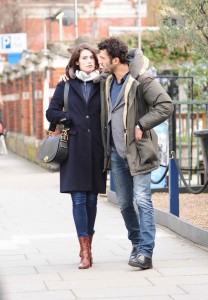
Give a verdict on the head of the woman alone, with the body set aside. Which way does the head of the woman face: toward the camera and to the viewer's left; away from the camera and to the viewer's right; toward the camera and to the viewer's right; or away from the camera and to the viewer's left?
toward the camera and to the viewer's right

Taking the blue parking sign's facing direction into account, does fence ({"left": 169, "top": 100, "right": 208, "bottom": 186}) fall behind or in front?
in front

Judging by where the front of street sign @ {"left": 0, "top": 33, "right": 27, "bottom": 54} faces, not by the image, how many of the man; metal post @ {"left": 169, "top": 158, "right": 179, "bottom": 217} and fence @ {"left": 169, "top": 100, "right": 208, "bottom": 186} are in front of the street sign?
3

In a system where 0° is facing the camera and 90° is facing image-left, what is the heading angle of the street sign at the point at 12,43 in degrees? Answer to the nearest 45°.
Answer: approximately 0°

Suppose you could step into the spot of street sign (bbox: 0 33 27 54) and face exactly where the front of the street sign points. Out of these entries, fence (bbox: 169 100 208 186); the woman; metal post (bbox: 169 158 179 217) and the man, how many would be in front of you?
4

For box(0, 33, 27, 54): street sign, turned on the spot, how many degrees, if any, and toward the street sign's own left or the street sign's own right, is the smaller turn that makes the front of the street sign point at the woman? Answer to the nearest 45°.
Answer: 0° — it already faces them

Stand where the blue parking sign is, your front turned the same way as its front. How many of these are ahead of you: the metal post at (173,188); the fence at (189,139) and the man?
3

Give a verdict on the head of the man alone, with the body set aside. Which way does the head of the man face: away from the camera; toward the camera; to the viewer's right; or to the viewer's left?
to the viewer's left
